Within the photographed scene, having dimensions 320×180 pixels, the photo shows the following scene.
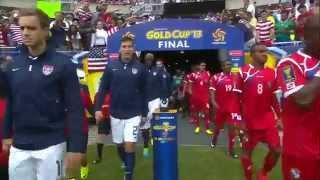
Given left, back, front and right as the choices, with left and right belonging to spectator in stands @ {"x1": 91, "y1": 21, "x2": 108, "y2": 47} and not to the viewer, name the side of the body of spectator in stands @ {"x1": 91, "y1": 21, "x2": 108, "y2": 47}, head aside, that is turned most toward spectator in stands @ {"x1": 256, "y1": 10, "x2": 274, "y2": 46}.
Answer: left

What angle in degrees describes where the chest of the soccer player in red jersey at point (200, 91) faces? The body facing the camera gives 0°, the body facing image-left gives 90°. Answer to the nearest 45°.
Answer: approximately 0°

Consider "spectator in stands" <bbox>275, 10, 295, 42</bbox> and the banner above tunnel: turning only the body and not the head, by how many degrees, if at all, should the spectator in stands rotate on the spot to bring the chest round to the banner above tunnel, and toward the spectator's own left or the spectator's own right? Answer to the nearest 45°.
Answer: approximately 90° to the spectator's own right

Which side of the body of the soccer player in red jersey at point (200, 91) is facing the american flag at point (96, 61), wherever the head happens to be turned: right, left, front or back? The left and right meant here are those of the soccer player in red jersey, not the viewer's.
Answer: right

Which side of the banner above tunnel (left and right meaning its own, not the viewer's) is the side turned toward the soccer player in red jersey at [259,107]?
front

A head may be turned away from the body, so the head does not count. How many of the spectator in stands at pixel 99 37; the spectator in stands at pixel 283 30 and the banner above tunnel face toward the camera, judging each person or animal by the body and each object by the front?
3

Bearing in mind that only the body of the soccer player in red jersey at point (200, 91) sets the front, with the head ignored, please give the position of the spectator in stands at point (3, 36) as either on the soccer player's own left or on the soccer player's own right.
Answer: on the soccer player's own right

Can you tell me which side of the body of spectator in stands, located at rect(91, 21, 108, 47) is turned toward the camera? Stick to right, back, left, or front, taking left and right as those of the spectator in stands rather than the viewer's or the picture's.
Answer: front

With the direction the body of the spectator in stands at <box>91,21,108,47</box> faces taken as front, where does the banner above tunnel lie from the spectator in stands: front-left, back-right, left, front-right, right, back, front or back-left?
left

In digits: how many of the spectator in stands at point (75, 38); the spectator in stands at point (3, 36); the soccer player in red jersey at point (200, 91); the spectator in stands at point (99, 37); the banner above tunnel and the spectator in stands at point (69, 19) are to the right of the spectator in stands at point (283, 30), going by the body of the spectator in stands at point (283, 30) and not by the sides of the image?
6

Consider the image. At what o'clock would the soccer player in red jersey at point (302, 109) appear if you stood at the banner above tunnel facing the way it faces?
The soccer player in red jersey is roughly at 12 o'clock from the banner above tunnel.

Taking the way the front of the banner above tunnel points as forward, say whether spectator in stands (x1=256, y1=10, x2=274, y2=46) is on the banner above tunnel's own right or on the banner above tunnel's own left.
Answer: on the banner above tunnel's own left
